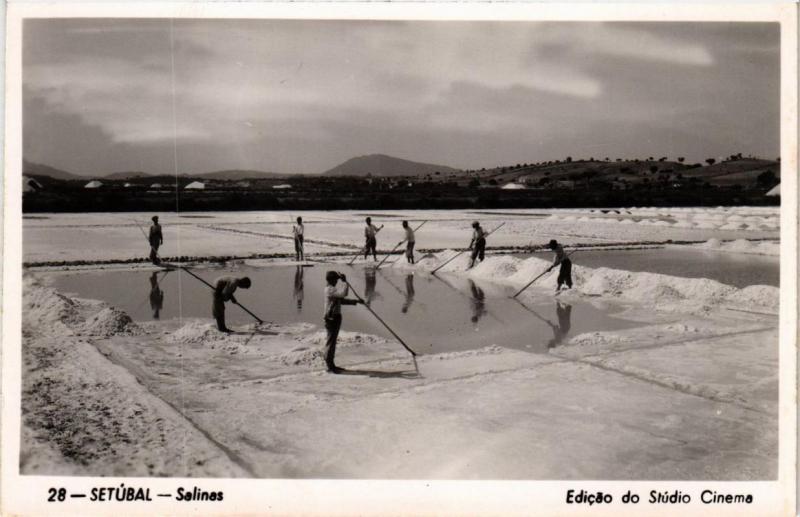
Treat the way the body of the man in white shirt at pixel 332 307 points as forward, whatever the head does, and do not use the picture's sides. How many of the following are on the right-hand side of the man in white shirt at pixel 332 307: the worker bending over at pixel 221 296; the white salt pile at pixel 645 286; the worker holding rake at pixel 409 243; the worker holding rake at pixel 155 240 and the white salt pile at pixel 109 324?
0

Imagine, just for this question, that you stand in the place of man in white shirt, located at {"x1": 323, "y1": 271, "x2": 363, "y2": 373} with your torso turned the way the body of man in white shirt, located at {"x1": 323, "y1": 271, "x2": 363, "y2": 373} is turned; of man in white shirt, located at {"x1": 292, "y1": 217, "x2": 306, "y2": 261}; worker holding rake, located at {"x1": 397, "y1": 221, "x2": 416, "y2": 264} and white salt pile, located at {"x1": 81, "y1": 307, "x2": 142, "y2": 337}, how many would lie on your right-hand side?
0

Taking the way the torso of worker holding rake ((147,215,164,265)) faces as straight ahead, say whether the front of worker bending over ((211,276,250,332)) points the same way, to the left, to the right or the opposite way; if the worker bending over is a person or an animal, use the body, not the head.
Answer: to the left

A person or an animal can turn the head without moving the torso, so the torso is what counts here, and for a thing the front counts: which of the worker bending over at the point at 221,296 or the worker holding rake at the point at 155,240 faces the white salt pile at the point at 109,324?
the worker holding rake

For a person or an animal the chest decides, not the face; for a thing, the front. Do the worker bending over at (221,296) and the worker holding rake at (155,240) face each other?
no

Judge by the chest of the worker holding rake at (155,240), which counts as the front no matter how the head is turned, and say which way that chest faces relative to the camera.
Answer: toward the camera

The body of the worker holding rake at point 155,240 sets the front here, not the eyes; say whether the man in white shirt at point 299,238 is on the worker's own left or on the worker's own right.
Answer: on the worker's own left

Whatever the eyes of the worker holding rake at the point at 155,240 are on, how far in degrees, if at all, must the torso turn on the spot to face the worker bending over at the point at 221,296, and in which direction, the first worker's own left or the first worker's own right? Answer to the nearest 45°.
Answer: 0° — they already face them

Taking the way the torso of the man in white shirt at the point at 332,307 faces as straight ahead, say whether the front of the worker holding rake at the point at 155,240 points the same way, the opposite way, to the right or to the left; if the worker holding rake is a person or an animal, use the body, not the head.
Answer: to the right

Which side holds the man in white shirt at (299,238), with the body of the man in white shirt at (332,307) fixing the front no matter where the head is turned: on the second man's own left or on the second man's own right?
on the second man's own left

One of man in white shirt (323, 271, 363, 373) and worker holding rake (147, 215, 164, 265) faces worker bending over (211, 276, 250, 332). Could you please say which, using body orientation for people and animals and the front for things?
the worker holding rake

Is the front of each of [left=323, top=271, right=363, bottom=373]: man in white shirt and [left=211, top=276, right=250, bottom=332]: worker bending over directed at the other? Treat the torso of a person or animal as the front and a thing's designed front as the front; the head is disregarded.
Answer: no

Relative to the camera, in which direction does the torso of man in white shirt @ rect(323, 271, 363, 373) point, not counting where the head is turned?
to the viewer's right

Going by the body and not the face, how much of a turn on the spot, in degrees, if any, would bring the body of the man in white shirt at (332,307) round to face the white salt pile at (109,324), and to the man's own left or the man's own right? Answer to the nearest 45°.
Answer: approximately 135° to the man's own left

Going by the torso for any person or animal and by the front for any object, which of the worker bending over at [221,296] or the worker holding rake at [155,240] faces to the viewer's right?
the worker bending over

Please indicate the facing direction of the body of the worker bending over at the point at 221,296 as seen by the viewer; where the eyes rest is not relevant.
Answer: to the viewer's right

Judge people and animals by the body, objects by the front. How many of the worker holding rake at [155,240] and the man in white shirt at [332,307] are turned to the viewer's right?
1

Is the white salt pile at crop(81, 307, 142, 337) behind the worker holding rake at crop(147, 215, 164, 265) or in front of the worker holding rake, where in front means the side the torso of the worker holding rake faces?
in front

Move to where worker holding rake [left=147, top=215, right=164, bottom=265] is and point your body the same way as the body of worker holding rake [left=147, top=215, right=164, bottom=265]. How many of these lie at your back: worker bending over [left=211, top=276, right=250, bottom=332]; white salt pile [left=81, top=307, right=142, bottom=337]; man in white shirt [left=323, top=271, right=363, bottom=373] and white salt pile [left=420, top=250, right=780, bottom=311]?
0
